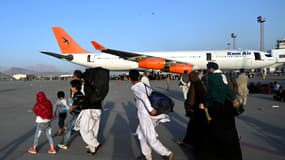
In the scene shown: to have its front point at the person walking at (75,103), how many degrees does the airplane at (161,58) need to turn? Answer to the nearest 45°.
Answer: approximately 90° to its right

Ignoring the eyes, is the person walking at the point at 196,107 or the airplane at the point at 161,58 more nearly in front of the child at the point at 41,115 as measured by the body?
the airplane

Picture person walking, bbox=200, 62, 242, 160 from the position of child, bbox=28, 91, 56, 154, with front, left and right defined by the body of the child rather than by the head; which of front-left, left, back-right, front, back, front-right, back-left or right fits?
back-right

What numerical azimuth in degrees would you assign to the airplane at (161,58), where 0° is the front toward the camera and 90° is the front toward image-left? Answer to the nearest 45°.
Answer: approximately 270°

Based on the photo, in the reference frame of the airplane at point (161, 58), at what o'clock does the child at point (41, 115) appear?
The child is roughly at 3 o'clock from the airplane.

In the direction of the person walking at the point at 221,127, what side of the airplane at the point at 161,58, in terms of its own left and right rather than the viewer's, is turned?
right

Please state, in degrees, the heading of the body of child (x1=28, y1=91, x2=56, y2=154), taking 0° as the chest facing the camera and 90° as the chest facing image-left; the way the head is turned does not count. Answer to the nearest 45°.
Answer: approximately 180°

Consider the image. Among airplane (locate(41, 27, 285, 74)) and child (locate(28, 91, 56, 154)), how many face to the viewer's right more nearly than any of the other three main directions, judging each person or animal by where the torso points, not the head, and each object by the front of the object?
1
